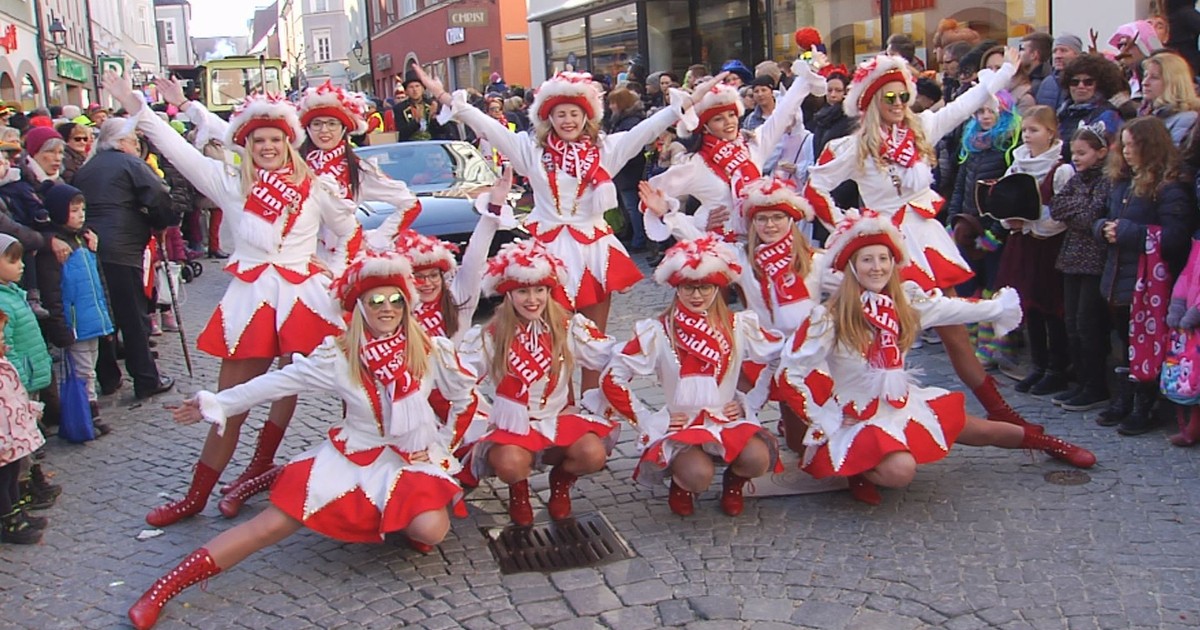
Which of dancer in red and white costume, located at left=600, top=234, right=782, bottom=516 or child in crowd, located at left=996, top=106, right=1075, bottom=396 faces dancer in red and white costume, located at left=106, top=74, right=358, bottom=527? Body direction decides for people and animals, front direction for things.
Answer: the child in crowd

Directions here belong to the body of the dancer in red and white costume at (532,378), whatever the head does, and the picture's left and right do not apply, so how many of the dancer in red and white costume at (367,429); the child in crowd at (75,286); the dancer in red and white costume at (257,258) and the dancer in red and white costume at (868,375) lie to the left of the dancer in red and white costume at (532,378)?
1

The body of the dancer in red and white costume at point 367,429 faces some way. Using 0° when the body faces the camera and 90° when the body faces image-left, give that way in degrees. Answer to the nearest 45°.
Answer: approximately 0°

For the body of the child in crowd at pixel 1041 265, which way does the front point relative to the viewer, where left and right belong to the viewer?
facing the viewer and to the left of the viewer

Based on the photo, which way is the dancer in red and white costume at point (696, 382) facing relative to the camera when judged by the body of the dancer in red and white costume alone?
toward the camera

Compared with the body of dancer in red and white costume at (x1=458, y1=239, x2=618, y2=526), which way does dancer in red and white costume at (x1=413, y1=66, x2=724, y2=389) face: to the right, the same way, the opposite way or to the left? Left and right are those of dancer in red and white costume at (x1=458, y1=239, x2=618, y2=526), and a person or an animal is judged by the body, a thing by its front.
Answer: the same way

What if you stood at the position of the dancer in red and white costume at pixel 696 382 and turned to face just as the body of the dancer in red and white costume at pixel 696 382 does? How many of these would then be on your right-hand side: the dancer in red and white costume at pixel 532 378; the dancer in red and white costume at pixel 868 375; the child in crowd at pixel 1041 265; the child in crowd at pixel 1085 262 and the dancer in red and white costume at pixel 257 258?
2

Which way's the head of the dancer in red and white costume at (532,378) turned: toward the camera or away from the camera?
toward the camera

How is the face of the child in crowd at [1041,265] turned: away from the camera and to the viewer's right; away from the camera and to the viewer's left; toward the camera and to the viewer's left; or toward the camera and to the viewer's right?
toward the camera and to the viewer's left

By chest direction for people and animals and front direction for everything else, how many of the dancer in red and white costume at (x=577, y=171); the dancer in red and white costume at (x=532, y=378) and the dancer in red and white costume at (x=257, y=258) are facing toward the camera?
3

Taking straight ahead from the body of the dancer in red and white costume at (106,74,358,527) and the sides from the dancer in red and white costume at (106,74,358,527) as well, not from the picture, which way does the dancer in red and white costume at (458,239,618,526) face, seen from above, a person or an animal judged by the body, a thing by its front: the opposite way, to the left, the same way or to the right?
the same way

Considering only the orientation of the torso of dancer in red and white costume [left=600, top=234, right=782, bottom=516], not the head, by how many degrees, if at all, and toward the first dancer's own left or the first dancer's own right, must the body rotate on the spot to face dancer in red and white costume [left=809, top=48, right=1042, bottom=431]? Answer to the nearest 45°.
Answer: approximately 135° to the first dancer's own left

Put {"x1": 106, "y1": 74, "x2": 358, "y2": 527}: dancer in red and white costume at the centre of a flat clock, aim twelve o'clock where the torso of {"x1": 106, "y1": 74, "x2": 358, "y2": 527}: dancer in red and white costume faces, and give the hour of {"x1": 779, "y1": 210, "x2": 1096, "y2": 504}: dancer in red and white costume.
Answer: {"x1": 779, "y1": 210, "x2": 1096, "y2": 504}: dancer in red and white costume is roughly at 10 o'clock from {"x1": 106, "y1": 74, "x2": 358, "y2": 527}: dancer in red and white costume.

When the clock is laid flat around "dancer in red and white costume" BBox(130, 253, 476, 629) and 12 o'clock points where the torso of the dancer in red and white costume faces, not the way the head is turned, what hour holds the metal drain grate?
The metal drain grate is roughly at 9 o'clock from the dancer in red and white costume.

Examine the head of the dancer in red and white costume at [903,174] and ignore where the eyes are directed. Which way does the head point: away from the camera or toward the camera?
toward the camera
